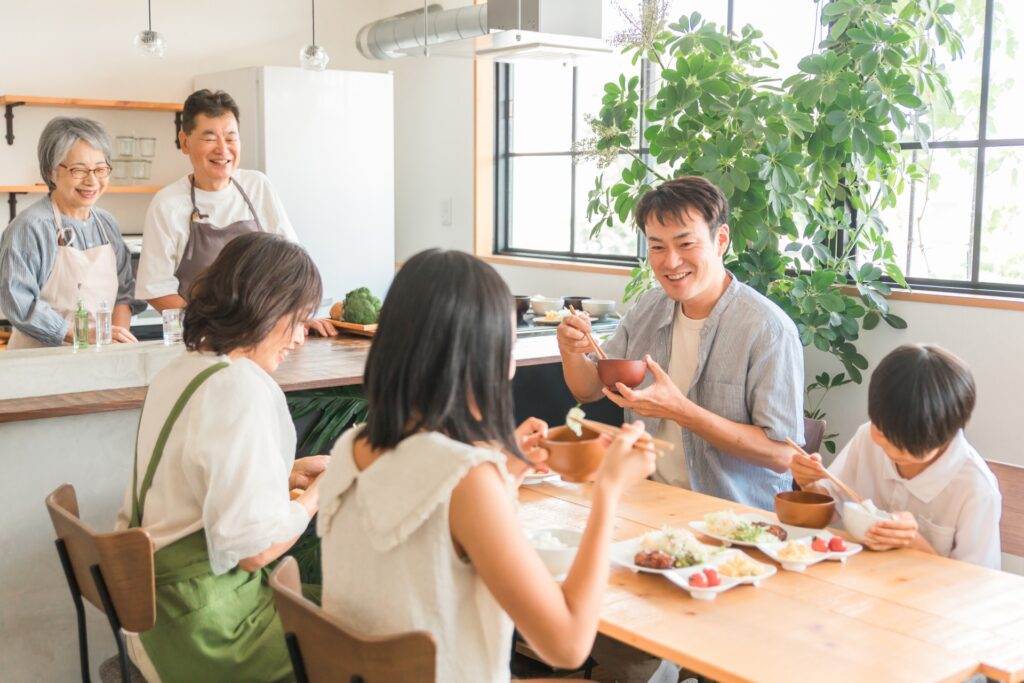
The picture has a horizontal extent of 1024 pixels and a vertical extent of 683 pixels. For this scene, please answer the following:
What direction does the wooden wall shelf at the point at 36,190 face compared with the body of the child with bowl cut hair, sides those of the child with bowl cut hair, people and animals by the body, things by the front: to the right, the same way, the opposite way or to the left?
to the left

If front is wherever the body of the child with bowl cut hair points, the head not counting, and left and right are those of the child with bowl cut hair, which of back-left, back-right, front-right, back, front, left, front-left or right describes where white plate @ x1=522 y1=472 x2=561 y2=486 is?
front-right

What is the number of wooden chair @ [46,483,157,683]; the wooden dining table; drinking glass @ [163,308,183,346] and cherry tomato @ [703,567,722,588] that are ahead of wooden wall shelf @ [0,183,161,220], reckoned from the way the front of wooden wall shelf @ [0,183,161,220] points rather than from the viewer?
4

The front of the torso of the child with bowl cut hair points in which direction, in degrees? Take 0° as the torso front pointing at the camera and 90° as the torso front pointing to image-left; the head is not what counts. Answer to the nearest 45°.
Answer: approximately 45°

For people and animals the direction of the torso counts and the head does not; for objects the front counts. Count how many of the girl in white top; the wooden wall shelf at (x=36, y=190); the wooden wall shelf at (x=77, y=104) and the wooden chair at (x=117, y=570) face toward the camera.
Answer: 2

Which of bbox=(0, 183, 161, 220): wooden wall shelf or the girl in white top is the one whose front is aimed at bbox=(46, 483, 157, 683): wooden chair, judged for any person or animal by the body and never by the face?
the wooden wall shelf

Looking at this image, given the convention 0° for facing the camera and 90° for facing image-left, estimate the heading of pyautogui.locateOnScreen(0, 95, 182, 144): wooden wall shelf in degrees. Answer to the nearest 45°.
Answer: approximately 0°

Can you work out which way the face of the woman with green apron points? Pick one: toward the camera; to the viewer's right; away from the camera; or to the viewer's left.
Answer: to the viewer's right

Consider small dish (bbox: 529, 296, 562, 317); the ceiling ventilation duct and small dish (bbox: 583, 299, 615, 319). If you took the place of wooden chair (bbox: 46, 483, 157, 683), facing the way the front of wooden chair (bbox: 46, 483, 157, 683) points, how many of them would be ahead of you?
3

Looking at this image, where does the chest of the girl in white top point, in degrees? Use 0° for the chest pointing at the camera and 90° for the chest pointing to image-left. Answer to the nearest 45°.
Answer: approximately 225°
